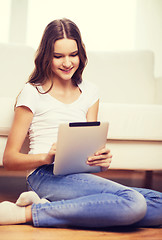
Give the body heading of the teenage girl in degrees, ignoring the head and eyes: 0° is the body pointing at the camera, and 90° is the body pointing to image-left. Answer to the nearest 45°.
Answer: approximately 315°

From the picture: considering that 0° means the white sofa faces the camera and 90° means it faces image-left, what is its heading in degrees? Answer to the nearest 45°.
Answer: approximately 0°
